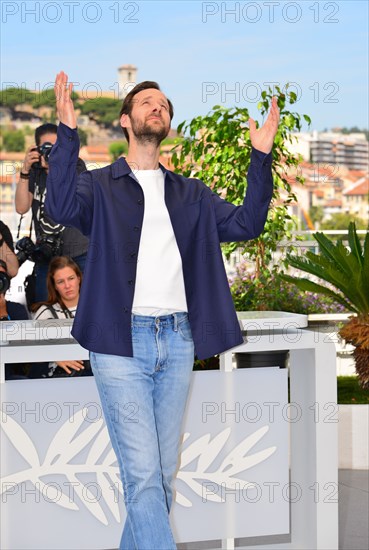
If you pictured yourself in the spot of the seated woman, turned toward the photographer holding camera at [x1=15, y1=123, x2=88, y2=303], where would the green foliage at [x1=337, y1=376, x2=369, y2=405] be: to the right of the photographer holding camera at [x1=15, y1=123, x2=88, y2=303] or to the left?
right

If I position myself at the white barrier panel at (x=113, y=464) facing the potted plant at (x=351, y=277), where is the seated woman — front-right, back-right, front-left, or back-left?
front-left

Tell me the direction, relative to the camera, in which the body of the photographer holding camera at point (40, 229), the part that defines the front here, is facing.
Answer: toward the camera

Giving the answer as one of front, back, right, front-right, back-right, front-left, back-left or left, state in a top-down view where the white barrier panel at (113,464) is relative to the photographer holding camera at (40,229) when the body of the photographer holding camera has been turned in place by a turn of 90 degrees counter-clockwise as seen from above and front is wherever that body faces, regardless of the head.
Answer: right

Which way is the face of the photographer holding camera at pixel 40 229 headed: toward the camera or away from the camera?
toward the camera

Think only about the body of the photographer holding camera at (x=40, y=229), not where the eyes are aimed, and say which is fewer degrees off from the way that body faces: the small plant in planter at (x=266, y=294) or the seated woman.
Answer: the seated woman

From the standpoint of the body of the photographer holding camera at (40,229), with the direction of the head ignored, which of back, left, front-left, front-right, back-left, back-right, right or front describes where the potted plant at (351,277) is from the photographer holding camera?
left

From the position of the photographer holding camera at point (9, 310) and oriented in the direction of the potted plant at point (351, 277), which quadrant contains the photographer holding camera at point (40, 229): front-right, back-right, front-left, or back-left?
front-left

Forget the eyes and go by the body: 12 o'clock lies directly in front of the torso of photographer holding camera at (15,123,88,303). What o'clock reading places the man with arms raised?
The man with arms raised is roughly at 12 o'clock from the photographer holding camera.

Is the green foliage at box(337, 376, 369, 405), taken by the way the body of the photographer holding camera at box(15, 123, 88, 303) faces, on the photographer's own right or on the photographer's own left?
on the photographer's own left

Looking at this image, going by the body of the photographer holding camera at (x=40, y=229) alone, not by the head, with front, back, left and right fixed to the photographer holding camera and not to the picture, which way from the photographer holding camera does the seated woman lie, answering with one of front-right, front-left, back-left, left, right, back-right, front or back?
front

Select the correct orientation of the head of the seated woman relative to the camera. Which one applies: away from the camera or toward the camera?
toward the camera
